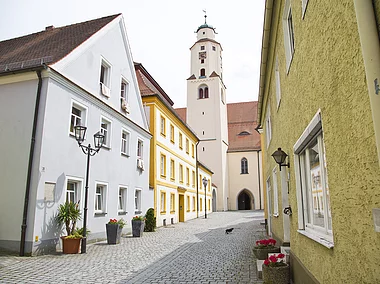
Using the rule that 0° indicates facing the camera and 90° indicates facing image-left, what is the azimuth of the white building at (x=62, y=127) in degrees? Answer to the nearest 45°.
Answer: approximately 315°

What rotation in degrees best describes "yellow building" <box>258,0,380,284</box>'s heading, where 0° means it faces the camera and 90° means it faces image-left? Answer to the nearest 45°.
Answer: approximately 90°

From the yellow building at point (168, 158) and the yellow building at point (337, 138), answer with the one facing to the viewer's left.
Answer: the yellow building at point (337, 138)

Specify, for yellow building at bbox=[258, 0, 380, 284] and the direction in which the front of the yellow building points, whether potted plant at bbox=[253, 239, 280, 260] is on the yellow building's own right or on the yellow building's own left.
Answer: on the yellow building's own right

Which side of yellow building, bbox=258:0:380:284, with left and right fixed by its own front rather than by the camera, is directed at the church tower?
right

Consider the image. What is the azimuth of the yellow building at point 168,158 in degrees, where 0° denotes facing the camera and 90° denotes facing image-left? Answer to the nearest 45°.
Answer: approximately 315°

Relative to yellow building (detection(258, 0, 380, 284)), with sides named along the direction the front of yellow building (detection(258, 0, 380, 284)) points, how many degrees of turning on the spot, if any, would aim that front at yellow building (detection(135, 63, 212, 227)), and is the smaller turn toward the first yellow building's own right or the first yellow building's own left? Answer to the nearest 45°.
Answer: approximately 45° to the first yellow building's own right

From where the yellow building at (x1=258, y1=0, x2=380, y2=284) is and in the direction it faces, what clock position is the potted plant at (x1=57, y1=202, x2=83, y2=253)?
The potted plant is roughly at 1 o'clock from the yellow building.

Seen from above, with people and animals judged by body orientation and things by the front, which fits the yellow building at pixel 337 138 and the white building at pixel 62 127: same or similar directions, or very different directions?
very different directions
